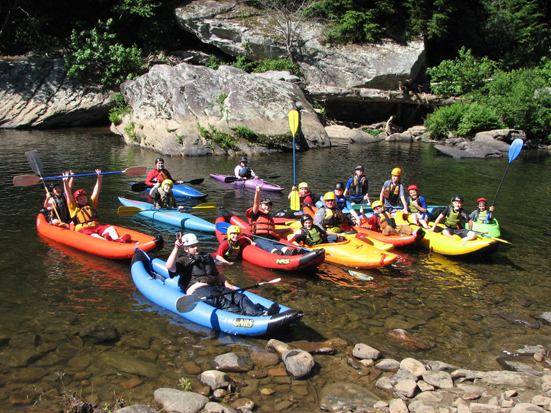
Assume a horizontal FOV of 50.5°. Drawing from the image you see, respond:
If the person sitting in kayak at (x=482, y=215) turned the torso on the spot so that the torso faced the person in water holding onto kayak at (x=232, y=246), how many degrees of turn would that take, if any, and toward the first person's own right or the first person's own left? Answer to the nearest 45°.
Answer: approximately 45° to the first person's own right

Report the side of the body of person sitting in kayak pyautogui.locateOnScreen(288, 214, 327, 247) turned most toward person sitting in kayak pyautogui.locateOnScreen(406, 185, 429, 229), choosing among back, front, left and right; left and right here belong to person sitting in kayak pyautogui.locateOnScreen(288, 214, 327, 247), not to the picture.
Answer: left

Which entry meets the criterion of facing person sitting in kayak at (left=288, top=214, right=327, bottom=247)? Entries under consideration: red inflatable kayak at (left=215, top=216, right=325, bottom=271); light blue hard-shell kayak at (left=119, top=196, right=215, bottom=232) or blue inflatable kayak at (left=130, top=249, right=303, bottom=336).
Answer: light blue hard-shell kayak at (left=119, top=196, right=215, bottom=232)

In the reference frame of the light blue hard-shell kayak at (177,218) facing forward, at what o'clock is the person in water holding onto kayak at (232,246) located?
The person in water holding onto kayak is roughly at 1 o'clock from the light blue hard-shell kayak.

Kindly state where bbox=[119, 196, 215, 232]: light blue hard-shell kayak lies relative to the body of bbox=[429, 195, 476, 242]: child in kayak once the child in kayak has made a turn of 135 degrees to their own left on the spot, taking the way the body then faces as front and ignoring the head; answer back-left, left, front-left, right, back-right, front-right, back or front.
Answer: back-left

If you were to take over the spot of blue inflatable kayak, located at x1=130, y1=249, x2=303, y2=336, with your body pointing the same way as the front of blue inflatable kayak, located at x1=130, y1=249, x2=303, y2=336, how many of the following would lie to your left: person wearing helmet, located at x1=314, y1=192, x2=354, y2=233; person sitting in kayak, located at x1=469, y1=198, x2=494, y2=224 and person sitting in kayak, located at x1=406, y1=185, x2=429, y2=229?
3

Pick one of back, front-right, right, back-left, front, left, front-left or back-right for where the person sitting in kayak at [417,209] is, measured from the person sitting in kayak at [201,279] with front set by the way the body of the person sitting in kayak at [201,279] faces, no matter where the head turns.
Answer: left
